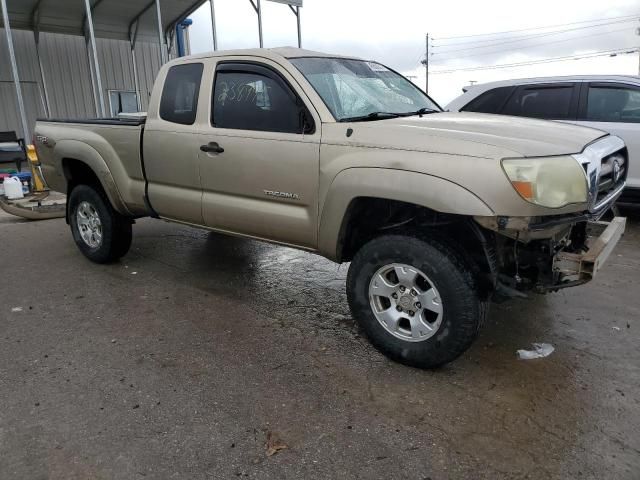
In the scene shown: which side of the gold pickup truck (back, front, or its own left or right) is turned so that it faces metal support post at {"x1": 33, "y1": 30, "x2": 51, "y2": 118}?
back

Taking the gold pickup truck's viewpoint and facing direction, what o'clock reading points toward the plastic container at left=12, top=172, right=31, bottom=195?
The plastic container is roughly at 6 o'clock from the gold pickup truck.

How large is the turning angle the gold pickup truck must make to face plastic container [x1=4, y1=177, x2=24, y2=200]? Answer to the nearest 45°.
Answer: approximately 180°

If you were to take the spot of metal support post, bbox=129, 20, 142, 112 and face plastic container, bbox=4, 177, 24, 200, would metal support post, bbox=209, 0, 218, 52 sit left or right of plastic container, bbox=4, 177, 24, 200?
left

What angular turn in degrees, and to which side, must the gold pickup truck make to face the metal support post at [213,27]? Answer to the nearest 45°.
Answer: approximately 135° to its left

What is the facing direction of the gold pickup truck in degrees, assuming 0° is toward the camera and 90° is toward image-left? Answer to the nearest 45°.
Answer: approximately 315°
